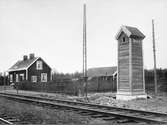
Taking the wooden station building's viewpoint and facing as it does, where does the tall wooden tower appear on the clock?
The tall wooden tower is roughly at 10 o'clock from the wooden station building.
